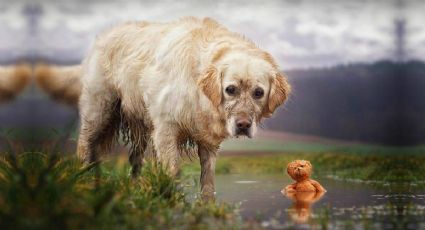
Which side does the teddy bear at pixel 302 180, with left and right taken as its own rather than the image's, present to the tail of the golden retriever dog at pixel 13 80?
right

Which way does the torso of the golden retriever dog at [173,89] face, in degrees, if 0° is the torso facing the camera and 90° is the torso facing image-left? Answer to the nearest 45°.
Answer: approximately 315°

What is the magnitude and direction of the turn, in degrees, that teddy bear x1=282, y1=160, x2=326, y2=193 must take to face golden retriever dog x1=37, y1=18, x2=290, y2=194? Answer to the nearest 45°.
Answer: approximately 45° to its right

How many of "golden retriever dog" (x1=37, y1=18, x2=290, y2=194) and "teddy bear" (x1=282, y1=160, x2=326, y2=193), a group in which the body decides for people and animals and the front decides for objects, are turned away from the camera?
0
